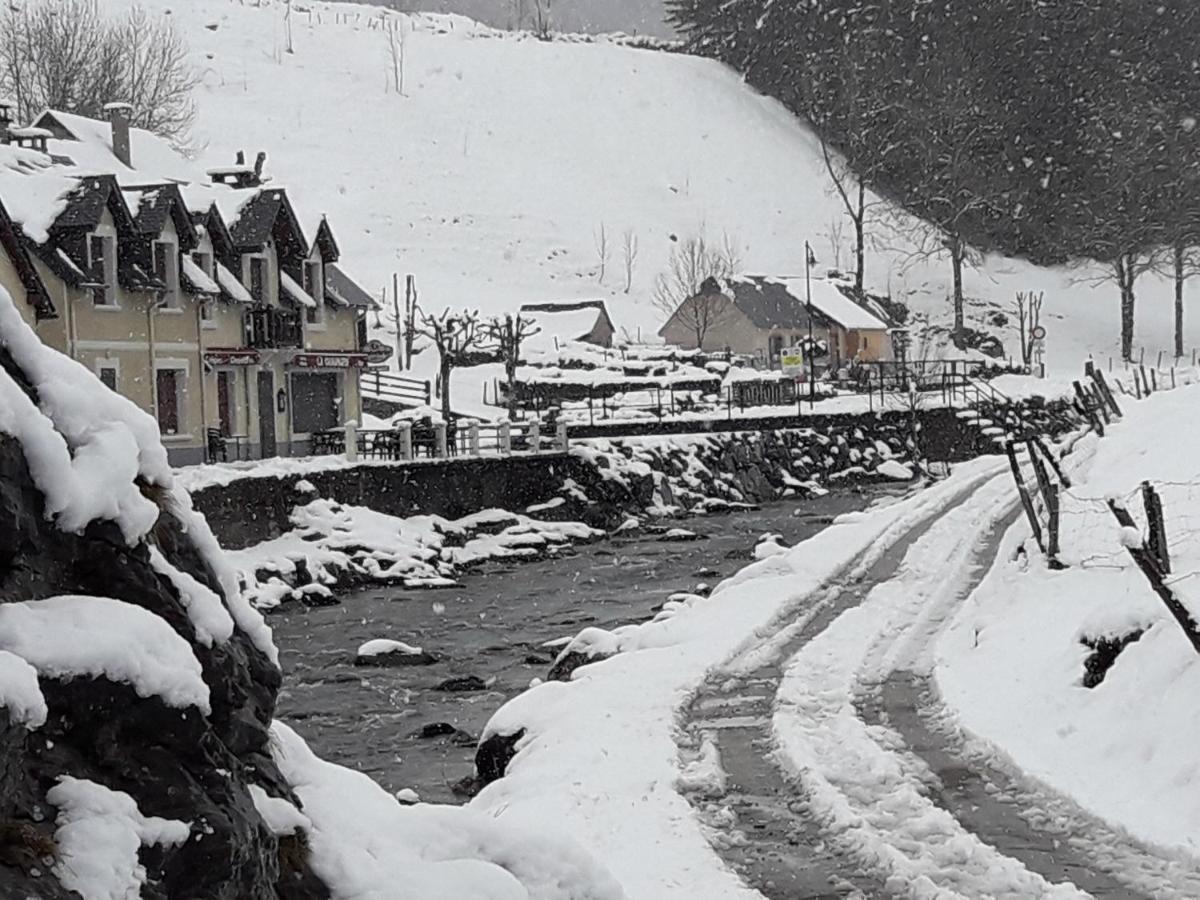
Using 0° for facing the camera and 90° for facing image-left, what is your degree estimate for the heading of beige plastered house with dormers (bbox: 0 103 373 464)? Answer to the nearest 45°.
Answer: approximately 315°

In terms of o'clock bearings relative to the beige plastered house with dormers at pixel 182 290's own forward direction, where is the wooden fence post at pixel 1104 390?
The wooden fence post is roughly at 11 o'clock from the beige plastered house with dormers.

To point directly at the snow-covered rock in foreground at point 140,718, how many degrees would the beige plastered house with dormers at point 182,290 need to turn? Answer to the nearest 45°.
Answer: approximately 45° to its right

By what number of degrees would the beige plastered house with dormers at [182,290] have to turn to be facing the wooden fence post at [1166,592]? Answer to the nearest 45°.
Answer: approximately 45° to its right

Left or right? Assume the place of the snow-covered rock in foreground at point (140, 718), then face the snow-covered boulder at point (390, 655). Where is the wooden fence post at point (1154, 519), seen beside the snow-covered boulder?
right

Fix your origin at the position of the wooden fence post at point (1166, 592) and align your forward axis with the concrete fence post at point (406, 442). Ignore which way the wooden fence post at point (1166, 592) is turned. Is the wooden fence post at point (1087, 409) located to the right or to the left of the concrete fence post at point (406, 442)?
right

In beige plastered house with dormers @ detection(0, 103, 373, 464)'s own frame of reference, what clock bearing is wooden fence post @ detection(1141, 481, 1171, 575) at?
The wooden fence post is roughly at 1 o'clock from the beige plastered house with dormers.

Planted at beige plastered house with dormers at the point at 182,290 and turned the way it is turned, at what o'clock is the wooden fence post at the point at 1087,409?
The wooden fence post is roughly at 11 o'clock from the beige plastered house with dormers.

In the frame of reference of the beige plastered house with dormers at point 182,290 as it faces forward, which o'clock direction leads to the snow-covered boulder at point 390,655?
The snow-covered boulder is roughly at 1 o'clock from the beige plastered house with dormers.
